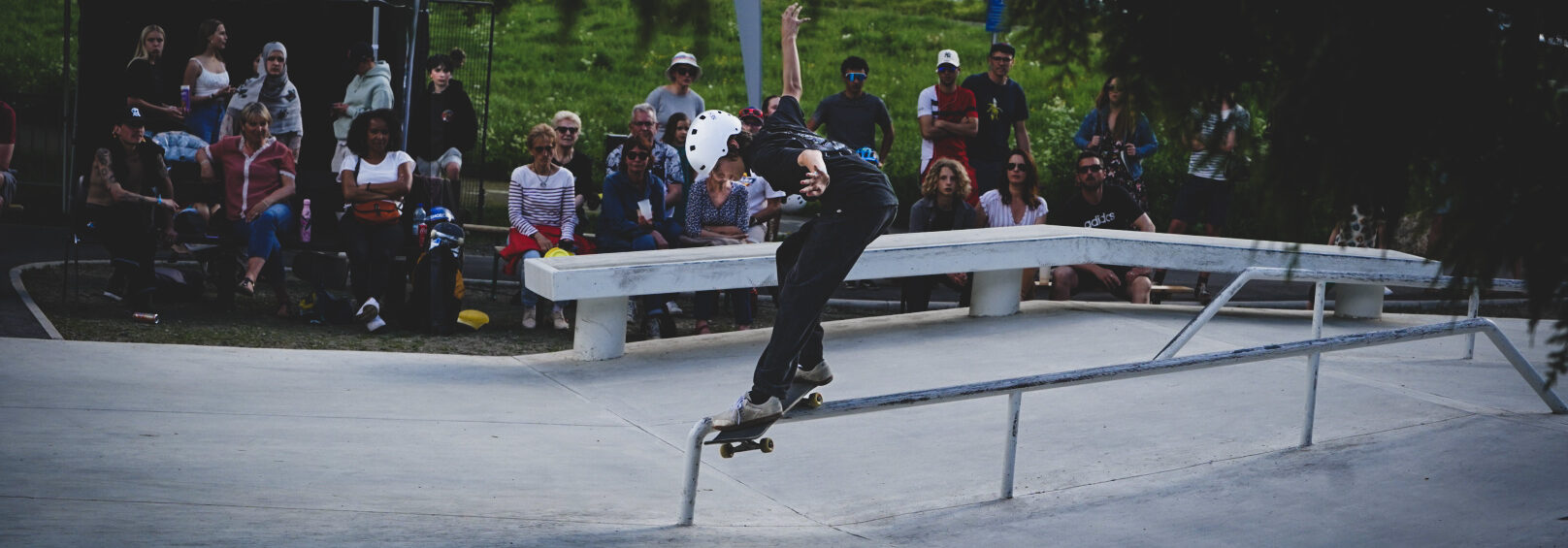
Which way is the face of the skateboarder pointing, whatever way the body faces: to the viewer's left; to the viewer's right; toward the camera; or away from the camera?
to the viewer's left

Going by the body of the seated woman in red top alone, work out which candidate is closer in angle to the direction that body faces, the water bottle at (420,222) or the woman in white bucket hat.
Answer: the water bottle

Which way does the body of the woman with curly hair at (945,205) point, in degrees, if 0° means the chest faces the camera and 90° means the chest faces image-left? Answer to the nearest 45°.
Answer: approximately 0°

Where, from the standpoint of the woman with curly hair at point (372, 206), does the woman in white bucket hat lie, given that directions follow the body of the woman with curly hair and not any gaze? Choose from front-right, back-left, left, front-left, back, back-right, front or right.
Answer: back-left

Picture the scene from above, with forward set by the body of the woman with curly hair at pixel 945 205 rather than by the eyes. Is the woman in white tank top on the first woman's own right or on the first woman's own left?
on the first woman's own right

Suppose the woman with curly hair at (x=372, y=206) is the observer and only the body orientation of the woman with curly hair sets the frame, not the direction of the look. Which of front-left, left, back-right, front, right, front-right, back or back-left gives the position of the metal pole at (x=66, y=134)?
back-right

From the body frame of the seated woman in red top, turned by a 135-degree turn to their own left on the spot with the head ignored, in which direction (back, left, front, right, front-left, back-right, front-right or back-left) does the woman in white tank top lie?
front-left

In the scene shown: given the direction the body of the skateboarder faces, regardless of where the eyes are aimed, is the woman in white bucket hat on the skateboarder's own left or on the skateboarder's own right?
on the skateboarder's own right

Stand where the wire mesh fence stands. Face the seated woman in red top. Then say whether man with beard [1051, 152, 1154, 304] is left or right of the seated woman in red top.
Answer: left

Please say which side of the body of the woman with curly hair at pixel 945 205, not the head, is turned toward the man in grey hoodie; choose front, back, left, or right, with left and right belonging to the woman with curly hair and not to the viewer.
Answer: right
